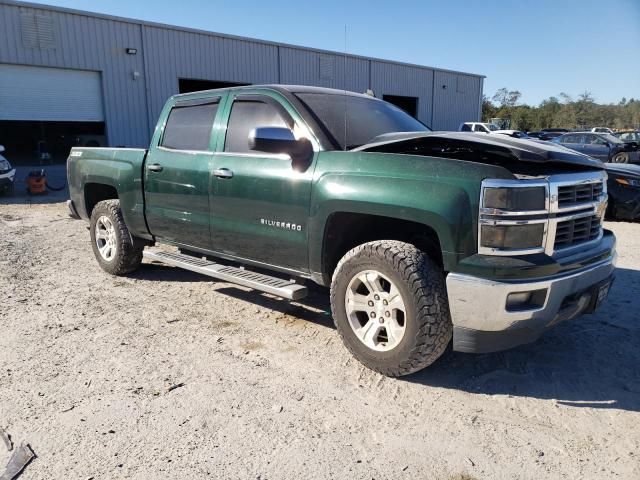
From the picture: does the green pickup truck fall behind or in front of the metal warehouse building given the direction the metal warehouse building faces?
in front

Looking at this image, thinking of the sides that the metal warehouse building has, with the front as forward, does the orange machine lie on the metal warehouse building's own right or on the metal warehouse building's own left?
on the metal warehouse building's own right

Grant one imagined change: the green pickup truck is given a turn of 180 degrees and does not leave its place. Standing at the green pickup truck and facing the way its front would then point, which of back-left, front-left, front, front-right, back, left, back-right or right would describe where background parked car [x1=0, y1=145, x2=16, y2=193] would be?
front

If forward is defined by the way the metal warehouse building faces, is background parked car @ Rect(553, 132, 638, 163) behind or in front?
in front

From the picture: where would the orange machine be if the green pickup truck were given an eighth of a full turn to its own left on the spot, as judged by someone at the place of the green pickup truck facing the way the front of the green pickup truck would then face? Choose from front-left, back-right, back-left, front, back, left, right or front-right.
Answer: back-left

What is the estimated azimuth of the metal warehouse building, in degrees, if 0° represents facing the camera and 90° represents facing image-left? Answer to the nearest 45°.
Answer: approximately 315°

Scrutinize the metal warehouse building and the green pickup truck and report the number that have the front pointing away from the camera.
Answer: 0
